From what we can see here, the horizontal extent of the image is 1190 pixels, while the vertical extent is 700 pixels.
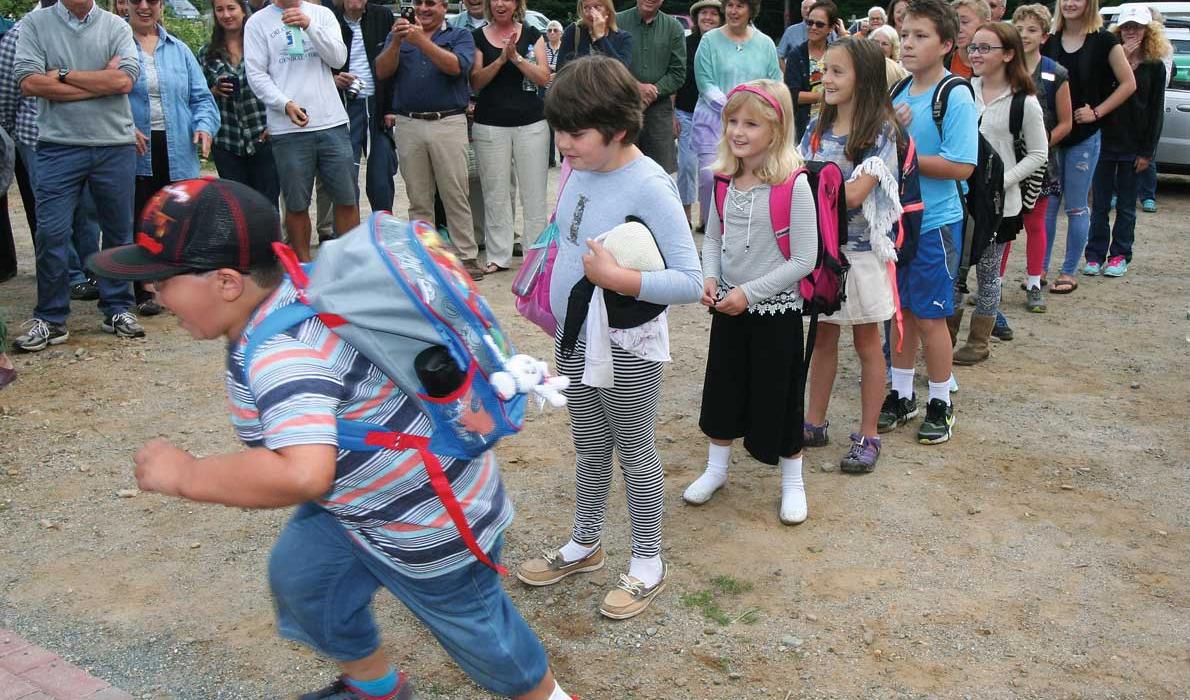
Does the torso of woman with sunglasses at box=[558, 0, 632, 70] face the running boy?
yes

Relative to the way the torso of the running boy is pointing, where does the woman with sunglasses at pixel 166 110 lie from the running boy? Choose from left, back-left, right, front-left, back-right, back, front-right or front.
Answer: right

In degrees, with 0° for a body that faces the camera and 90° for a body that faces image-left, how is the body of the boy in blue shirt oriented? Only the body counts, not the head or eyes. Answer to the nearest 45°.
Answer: approximately 45°

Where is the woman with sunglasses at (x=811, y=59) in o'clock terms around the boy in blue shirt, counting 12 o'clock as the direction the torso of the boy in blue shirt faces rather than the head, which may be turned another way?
The woman with sunglasses is roughly at 4 o'clock from the boy in blue shirt.

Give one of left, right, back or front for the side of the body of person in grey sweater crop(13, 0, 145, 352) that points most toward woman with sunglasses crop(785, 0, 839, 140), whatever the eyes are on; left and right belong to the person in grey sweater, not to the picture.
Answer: left

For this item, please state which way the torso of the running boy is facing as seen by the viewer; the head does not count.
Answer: to the viewer's left

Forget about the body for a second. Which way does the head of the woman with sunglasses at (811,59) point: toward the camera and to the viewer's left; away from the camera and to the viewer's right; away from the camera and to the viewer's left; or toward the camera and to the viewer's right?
toward the camera and to the viewer's left

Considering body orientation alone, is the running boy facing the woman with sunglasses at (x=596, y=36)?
no

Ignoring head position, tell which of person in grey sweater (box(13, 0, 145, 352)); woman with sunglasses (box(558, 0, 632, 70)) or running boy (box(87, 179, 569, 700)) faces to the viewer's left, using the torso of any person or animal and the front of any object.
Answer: the running boy

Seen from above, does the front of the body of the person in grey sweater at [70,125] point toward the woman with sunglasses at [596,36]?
no

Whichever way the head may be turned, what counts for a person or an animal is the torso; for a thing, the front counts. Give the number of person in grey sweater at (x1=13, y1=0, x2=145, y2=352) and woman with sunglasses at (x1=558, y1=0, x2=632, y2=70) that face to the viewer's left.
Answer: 0

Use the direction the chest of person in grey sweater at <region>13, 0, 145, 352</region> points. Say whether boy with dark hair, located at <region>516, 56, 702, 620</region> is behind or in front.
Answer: in front

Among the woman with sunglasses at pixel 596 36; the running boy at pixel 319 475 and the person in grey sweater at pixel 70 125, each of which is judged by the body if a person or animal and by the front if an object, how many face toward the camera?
2

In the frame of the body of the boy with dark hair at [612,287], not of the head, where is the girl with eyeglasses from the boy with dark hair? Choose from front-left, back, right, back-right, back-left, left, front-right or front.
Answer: back

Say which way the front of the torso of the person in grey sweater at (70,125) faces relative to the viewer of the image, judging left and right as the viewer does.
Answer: facing the viewer

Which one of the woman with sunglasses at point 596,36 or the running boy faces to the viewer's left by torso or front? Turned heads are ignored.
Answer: the running boy

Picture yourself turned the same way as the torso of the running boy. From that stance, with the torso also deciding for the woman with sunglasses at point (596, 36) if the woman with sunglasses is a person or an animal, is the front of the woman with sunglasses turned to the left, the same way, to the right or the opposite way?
to the left

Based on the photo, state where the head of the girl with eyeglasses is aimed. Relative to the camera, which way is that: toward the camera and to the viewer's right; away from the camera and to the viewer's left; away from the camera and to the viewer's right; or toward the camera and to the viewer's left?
toward the camera and to the viewer's left

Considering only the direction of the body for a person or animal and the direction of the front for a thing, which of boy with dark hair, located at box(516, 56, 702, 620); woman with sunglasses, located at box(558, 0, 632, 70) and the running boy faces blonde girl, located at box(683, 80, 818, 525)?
the woman with sunglasses
